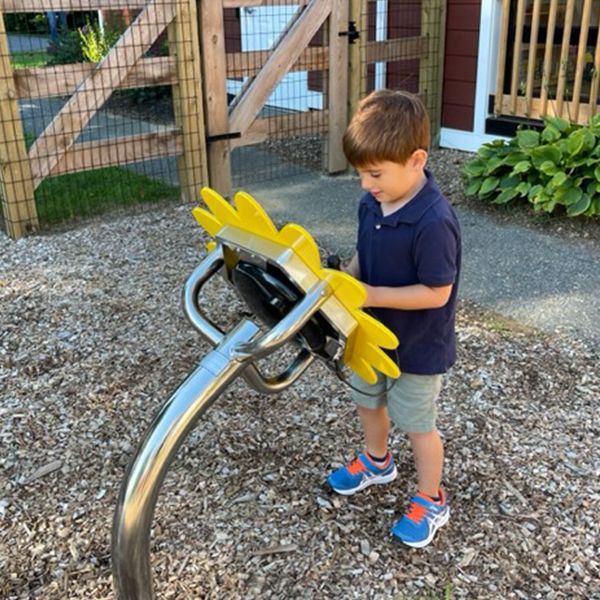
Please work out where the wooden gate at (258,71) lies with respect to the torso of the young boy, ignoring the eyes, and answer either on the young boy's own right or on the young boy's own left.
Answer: on the young boy's own right

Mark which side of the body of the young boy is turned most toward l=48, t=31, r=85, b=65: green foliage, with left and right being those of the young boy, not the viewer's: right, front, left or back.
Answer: right

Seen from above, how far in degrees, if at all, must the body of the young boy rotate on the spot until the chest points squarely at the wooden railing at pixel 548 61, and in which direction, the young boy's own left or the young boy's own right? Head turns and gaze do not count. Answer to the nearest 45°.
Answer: approximately 135° to the young boy's own right

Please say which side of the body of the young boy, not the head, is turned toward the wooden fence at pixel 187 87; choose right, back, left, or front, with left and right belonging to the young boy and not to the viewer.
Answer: right

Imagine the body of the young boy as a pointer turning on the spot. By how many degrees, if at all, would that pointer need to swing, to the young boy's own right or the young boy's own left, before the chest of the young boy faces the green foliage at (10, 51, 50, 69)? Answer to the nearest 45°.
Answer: approximately 90° to the young boy's own right

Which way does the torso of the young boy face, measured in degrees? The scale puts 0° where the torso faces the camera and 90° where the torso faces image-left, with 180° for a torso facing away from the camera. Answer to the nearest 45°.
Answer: approximately 45°
